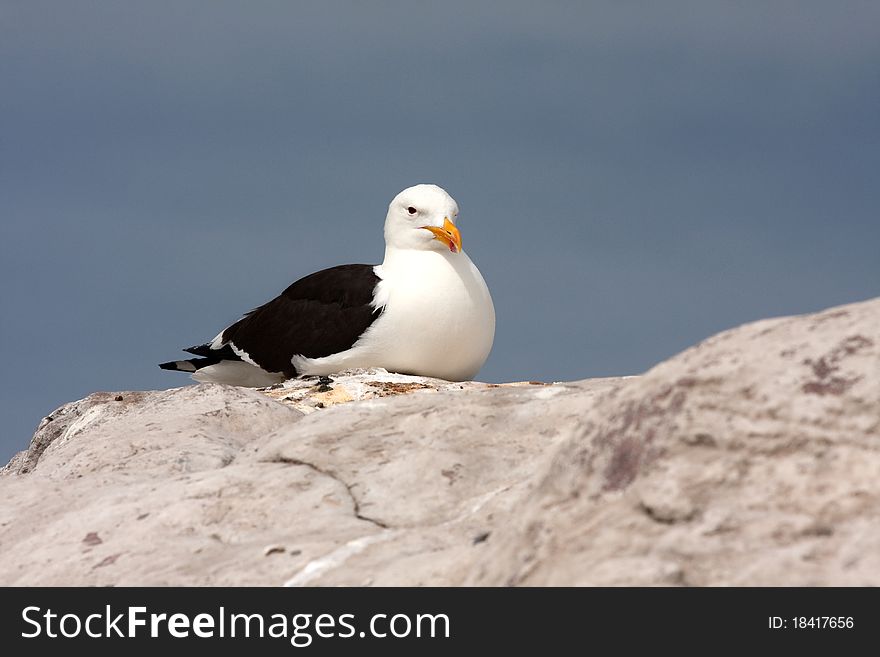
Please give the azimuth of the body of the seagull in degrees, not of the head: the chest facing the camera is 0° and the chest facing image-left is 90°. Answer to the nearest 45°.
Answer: approximately 315°

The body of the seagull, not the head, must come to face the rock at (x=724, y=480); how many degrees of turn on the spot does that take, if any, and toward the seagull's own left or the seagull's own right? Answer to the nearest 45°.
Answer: approximately 45° to the seagull's own right
